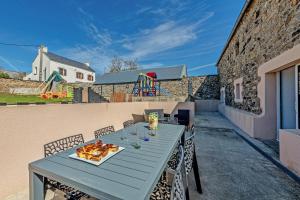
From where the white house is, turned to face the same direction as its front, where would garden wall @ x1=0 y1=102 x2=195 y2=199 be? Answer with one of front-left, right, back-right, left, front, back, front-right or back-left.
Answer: front-right

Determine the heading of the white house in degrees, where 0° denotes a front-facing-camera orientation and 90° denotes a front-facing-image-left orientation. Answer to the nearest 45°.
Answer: approximately 315°

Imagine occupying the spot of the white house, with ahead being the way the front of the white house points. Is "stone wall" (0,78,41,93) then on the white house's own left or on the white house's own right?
on the white house's own right

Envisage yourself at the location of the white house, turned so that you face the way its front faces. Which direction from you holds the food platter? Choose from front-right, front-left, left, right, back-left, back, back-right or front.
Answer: front-right

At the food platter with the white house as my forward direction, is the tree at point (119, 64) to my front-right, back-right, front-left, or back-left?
front-right

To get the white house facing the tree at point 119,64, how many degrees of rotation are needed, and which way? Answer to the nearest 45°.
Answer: approximately 45° to its left

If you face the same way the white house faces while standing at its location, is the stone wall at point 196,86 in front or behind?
in front
